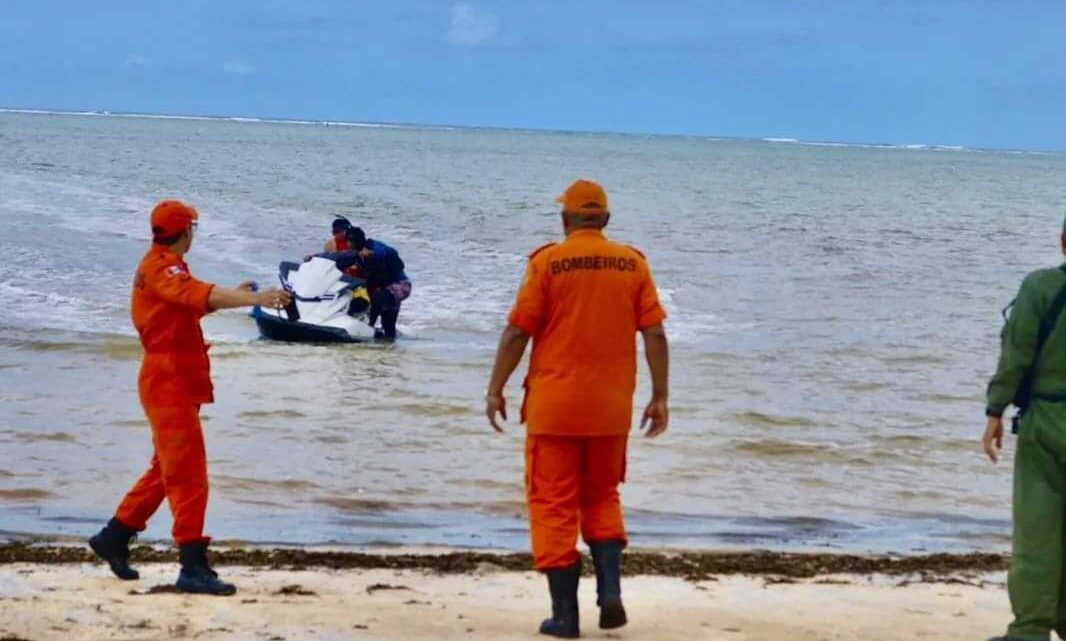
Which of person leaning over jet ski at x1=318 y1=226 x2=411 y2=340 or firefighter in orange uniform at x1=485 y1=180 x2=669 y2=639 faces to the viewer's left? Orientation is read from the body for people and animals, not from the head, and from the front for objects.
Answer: the person leaning over jet ski

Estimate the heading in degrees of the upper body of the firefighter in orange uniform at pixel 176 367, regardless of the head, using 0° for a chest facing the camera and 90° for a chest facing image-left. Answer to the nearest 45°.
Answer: approximately 270°

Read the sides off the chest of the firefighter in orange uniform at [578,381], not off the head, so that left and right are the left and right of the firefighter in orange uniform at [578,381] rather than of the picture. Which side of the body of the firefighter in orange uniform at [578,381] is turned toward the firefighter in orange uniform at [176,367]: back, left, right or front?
left

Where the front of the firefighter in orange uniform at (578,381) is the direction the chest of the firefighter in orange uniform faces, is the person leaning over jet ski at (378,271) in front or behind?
in front

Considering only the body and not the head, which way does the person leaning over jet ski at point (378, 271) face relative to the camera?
to the viewer's left

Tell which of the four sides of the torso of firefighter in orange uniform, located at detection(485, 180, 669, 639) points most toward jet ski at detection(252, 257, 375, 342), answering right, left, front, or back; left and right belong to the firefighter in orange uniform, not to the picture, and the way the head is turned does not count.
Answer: front

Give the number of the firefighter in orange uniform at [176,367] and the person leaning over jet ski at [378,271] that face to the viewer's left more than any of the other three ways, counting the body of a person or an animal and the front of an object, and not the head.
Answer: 1

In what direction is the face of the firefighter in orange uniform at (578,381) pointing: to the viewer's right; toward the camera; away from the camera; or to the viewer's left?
away from the camera

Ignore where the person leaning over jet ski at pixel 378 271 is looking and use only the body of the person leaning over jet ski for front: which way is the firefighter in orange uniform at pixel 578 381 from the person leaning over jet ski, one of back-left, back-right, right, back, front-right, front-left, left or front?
left

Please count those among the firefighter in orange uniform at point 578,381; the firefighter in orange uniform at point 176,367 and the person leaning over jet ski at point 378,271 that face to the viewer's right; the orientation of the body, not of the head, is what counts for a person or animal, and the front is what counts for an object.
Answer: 1

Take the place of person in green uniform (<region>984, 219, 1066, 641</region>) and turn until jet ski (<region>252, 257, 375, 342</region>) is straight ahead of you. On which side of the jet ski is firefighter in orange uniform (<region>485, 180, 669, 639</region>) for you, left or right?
left

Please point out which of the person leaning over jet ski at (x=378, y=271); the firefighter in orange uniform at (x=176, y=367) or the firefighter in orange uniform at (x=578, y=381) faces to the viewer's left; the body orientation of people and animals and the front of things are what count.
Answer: the person leaning over jet ski

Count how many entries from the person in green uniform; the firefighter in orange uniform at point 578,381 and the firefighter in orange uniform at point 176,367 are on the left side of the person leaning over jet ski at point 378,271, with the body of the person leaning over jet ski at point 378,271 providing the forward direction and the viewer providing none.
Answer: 3

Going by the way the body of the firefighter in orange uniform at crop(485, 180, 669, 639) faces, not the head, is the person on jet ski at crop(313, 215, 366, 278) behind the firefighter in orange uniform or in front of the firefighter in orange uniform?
in front

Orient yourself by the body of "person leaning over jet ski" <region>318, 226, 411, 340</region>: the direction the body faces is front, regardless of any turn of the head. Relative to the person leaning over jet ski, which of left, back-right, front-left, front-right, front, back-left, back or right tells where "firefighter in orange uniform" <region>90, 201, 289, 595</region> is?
left
